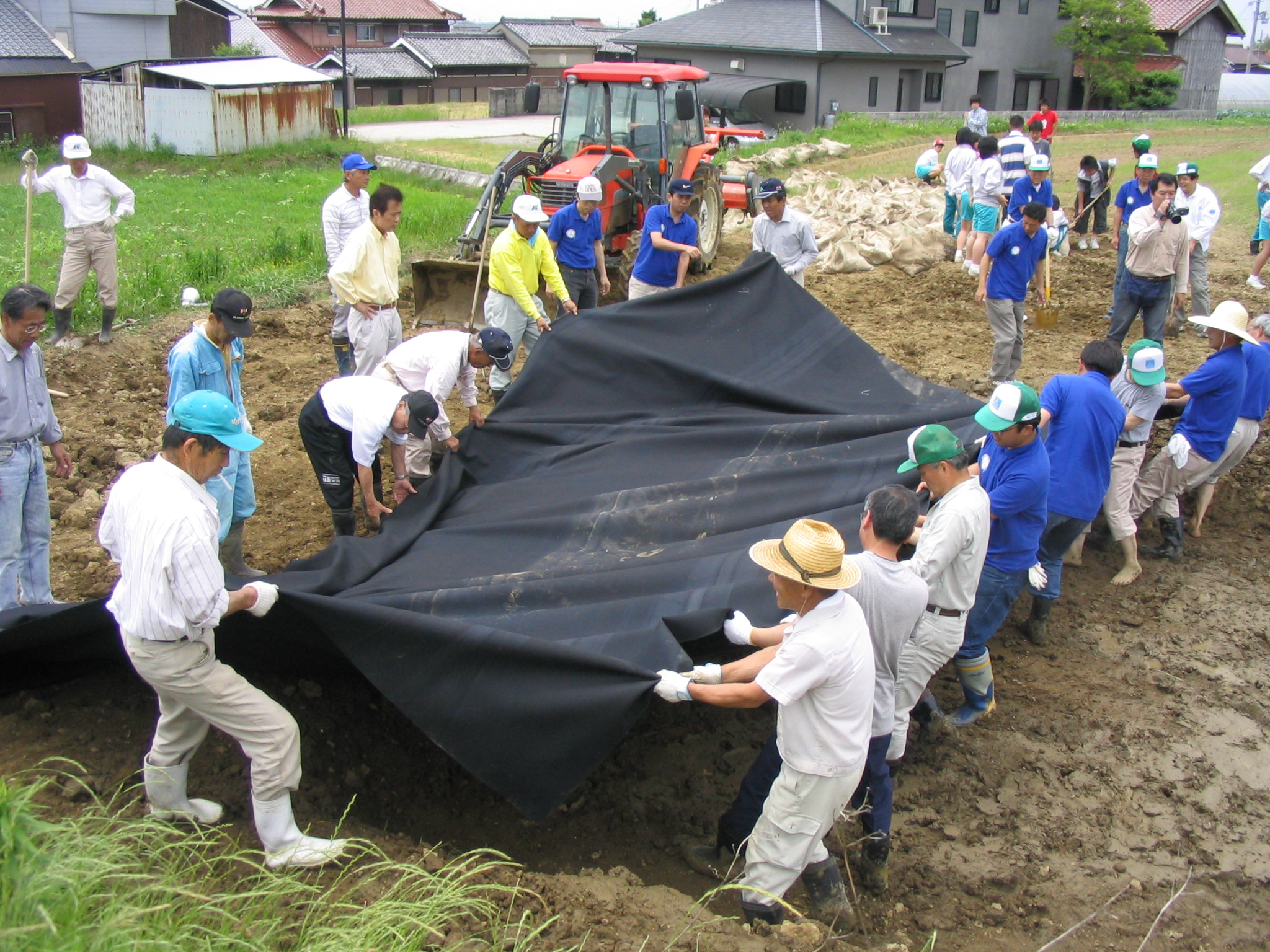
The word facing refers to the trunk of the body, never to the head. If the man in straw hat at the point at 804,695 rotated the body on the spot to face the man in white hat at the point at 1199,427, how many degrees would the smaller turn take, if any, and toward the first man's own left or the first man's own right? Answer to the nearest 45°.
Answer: approximately 135° to the first man's own right

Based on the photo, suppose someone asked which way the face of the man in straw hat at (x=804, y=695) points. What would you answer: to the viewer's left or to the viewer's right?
to the viewer's left

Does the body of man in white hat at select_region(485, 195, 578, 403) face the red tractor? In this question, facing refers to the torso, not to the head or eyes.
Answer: no

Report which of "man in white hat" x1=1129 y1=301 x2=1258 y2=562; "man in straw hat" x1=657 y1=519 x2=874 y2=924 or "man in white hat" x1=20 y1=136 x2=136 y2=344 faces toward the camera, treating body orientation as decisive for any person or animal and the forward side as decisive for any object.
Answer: "man in white hat" x1=20 y1=136 x2=136 y2=344

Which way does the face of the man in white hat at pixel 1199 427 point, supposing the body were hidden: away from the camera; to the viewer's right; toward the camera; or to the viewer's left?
to the viewer's left

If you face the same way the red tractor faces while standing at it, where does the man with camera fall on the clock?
The man with camera is roughly at 9 o'clock from the red tractor.

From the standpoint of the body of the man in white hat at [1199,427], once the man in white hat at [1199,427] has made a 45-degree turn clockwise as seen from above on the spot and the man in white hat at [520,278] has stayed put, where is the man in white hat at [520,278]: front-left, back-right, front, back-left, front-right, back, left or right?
front-left

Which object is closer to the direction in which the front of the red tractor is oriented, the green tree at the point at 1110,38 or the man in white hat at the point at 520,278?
the man in white hat

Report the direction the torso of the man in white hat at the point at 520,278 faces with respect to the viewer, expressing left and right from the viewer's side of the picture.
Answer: facing the viewer and to the right of the viewer

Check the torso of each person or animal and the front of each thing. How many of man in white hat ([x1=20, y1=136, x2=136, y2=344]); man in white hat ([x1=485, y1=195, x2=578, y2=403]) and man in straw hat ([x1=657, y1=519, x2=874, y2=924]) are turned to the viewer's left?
1

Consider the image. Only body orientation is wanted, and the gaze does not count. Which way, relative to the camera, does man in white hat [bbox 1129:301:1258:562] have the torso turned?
to the viewer's left

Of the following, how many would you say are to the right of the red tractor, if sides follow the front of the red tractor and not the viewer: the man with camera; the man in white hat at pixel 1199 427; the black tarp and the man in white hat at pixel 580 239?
0

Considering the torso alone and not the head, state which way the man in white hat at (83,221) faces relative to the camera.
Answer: toward the camera

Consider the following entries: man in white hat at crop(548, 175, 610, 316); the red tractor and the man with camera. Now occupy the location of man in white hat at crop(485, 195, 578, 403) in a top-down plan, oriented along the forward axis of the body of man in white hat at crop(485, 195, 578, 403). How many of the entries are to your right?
0

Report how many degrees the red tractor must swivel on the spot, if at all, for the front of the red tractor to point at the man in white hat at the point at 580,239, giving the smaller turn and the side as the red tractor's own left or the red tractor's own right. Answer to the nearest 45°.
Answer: approximately 45° to the red tractor's own left

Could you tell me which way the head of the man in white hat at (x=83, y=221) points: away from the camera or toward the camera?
toward the camera

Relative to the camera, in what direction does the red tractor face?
facing the viewer and to the left of the viewer
